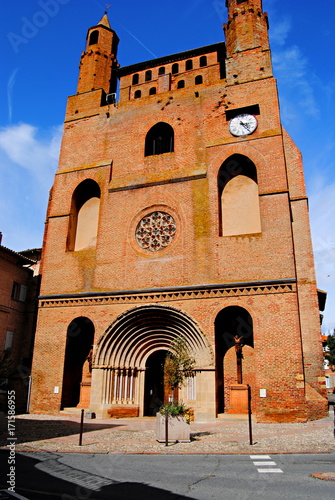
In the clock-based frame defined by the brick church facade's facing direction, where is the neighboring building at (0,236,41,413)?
The neighboring building is roughly at 4 o'clock from the brick church facade.

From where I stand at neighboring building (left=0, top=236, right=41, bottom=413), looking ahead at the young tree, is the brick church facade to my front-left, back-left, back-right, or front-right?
front-left

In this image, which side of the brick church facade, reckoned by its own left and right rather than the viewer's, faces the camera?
front
